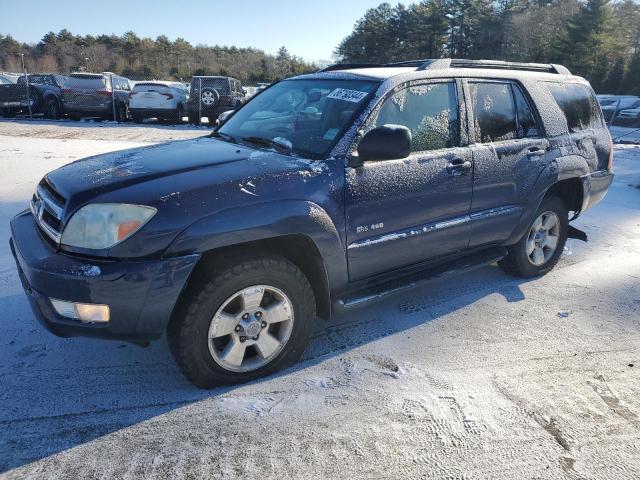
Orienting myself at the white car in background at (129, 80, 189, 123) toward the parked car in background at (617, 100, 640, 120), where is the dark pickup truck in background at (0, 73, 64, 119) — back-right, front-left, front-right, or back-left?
back-left

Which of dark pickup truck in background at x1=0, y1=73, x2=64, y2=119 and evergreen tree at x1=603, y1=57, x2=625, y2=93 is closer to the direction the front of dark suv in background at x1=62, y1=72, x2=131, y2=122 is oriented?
the evergreen tree

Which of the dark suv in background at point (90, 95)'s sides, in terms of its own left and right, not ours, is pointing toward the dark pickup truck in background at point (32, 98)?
left

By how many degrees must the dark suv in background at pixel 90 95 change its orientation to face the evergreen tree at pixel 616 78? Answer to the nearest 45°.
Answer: approximately 45° to its right

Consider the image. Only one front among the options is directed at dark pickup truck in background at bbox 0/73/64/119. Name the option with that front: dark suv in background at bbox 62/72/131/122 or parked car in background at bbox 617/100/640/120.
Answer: the parked car in background

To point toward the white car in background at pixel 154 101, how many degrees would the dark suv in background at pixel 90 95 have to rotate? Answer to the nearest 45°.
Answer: approximately 90° to its right

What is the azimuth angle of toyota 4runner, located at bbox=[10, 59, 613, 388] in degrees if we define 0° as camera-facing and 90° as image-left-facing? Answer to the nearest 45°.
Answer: approximately 45°

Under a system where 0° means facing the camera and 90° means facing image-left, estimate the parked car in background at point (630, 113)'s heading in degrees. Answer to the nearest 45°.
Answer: approximately 45°

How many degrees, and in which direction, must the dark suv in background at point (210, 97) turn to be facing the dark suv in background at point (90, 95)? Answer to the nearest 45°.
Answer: approximately 135° to its left

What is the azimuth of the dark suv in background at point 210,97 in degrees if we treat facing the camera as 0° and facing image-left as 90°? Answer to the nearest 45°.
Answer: approximately 225°

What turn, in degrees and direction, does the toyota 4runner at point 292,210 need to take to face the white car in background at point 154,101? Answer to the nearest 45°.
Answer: approximately 135° to its right
